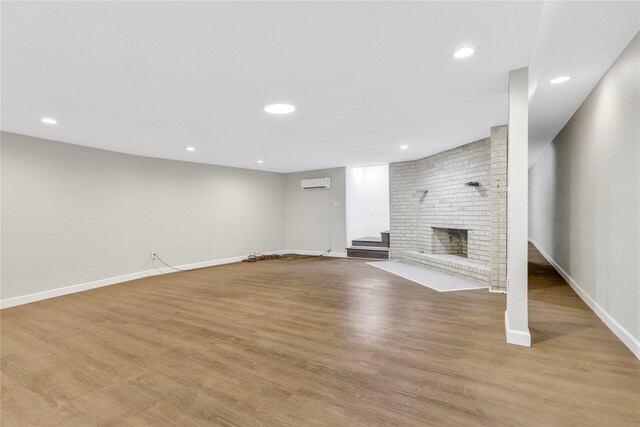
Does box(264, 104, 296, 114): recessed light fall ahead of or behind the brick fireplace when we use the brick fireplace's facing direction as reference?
ahead

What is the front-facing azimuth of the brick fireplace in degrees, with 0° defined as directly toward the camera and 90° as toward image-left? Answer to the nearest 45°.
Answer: approximately 45°

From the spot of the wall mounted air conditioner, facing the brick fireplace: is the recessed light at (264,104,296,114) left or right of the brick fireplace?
right

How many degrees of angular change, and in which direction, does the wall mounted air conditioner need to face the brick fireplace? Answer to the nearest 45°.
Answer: approximately 45° to its left

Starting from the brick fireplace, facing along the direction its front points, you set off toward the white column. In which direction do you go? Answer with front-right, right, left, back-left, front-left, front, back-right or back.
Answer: front-left

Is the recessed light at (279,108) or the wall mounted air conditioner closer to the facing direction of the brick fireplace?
the recessed light

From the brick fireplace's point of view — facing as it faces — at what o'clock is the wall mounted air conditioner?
The wall mounted air conditioner is roughly at 2 o'clock from the brick fireplace.

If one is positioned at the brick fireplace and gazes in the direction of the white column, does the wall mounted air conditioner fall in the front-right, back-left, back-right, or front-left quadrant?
back-right

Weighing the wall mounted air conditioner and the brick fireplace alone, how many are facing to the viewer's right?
0

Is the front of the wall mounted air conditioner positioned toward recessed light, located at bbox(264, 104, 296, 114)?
yes
